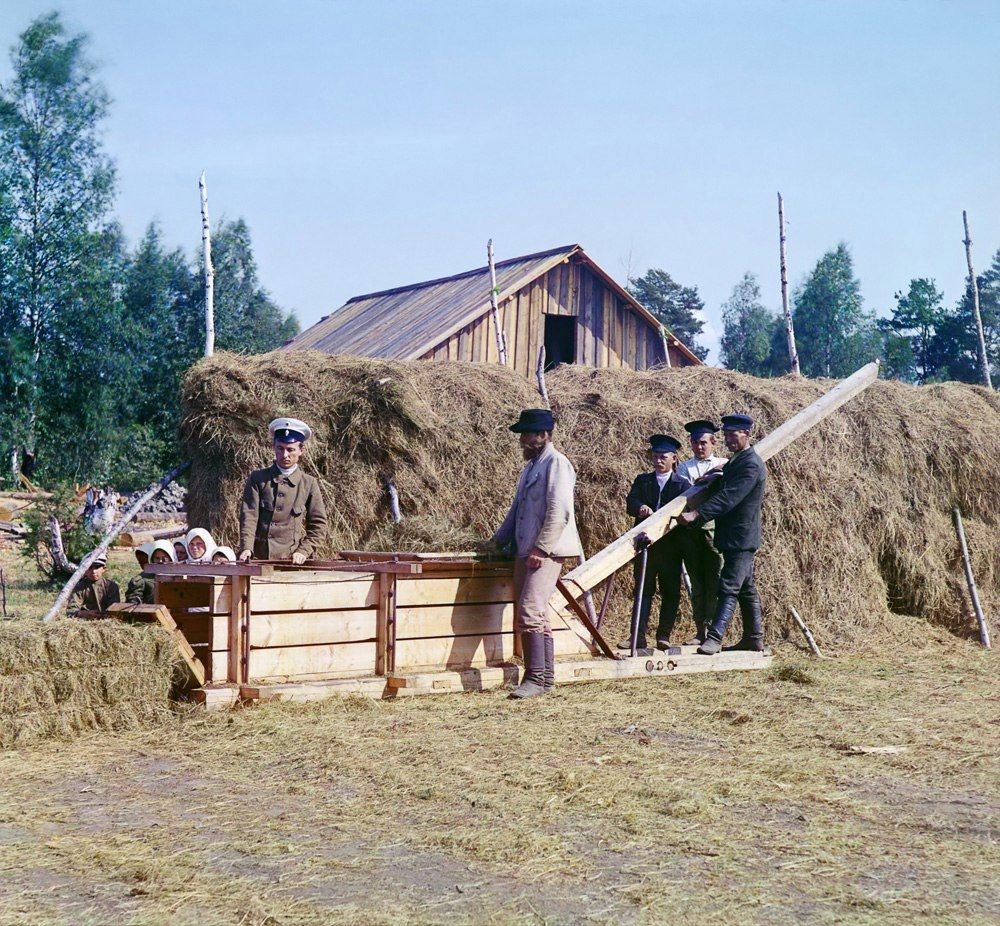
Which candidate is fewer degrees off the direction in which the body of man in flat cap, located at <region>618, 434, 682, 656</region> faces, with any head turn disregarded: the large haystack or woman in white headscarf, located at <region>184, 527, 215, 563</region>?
the woman in white headscarf

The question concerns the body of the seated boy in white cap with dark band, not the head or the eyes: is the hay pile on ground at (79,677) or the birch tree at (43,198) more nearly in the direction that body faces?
the hay pile on ground

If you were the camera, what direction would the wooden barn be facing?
facing the viewer and to the right of the viewer

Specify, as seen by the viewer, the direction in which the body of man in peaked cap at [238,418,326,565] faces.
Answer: toward the camera

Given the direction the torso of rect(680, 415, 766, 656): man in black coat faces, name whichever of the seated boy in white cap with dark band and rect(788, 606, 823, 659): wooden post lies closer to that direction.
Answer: the seated boy in white cap with dark band

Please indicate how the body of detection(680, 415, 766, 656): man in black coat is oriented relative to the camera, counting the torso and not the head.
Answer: to the viewer's left

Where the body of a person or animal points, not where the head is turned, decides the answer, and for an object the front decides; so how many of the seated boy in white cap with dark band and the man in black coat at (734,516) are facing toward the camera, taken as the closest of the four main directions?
1

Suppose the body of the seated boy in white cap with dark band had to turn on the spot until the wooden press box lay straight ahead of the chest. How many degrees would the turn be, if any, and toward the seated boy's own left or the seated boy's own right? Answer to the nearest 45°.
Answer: approximately 45° to the seated boy's own left
